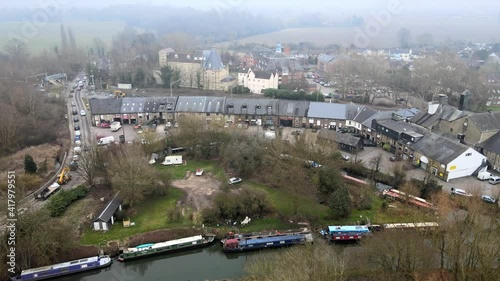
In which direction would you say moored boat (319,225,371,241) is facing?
to the viewer's left

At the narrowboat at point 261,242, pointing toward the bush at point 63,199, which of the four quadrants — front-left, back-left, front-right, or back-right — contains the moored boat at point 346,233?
back-right

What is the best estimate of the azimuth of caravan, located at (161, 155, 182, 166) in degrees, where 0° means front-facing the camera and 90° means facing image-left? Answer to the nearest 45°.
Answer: approximately 90°

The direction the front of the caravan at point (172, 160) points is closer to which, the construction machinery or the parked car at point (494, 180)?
the construction machinery

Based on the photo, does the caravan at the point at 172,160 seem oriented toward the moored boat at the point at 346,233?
no

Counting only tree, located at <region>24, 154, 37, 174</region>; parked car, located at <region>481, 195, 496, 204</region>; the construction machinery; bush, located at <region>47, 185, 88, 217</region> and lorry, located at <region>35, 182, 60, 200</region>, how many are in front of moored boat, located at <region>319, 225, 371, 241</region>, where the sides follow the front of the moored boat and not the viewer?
4

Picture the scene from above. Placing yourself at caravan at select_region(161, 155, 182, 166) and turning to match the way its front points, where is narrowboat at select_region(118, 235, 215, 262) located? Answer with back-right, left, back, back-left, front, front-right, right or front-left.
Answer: left

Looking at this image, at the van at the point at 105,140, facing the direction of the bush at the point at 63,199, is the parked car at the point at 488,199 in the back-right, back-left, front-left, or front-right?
front-left

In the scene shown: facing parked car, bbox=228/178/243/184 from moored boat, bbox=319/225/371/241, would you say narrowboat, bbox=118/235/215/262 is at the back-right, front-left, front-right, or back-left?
front-left

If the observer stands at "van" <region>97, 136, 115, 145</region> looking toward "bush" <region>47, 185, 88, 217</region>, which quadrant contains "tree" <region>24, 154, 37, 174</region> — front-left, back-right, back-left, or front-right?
front-right

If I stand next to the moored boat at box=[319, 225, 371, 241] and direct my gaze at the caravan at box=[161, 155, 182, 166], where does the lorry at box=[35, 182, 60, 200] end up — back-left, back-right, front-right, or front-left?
front-left

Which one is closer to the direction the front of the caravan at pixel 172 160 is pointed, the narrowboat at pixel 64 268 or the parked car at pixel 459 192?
the narrowboat

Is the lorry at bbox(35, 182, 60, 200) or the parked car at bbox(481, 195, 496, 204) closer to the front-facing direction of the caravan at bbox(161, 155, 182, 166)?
the lorry

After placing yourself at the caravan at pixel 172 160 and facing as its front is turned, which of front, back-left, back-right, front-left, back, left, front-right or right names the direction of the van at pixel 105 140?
front-right
